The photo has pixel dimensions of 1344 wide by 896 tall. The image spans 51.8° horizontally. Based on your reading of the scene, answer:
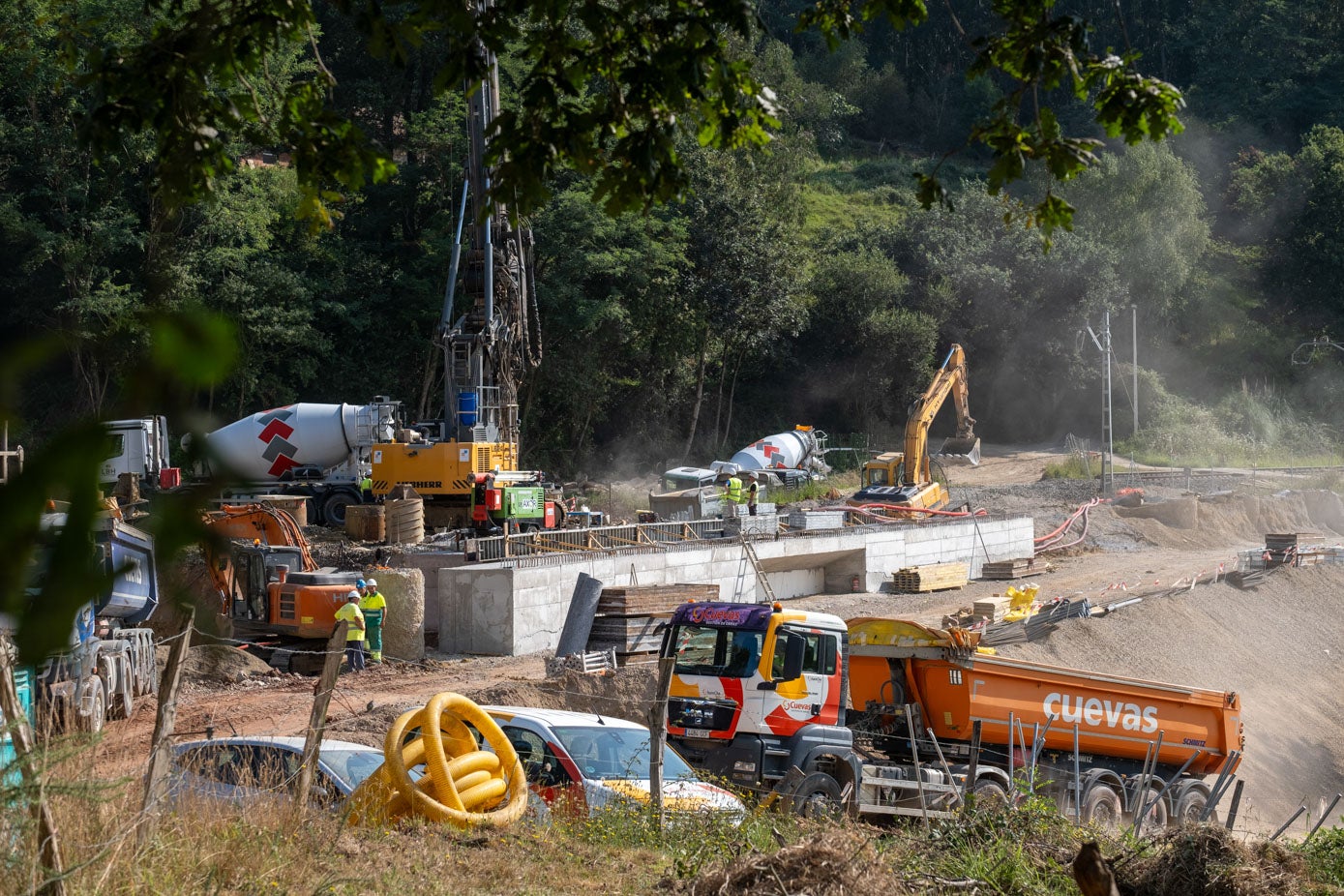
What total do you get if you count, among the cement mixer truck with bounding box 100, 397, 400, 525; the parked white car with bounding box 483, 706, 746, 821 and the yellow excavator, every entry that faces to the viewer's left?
1

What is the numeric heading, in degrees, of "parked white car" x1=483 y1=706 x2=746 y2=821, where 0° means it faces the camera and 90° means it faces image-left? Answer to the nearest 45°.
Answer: approximately 315°

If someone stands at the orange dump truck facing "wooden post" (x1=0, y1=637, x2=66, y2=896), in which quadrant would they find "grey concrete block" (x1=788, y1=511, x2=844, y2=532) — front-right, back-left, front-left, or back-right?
back-right

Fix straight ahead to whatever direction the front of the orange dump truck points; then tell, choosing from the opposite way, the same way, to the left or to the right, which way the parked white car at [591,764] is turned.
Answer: to the left

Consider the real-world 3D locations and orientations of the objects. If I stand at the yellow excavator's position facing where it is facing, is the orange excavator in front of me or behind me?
behind

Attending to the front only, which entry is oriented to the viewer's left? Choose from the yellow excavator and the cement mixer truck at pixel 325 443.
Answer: the cement mixer truck

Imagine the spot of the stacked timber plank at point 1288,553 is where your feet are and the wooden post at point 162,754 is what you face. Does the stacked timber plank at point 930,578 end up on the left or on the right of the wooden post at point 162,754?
right

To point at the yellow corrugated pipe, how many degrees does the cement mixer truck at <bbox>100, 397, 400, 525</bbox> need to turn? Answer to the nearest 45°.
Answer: approximately 90° to its left

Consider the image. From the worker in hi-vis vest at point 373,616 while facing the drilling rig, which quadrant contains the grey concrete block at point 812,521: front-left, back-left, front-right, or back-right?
front-right

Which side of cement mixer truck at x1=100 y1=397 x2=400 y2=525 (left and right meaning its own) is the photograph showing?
left

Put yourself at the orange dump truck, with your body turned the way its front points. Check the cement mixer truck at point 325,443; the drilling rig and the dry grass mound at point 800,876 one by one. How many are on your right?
2

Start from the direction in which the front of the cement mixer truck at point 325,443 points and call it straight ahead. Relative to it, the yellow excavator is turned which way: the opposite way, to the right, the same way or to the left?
the opposite way

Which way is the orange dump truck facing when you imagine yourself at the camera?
facing the viewer and to the left of the viewer

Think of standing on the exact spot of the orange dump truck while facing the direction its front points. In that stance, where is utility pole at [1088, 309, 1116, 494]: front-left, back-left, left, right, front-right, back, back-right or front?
back-right

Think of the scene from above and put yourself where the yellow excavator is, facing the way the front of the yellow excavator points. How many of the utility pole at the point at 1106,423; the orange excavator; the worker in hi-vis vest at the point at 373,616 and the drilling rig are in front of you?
1

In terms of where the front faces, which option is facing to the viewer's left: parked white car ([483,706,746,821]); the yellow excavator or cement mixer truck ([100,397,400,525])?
the cement mixer truck

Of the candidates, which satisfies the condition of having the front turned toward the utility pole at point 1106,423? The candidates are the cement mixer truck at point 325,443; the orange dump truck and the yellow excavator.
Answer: the yellow excavator
